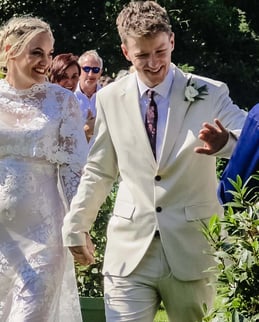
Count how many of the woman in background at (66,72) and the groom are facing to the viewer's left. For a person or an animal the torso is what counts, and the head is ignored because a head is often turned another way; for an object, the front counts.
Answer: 0

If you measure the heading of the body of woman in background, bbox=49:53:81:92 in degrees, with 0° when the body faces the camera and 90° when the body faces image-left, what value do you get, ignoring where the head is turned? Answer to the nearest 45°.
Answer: approximately 315°

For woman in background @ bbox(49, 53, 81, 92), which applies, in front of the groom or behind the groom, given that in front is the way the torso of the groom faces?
behind

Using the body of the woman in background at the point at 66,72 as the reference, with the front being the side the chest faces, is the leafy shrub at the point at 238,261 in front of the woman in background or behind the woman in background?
in front

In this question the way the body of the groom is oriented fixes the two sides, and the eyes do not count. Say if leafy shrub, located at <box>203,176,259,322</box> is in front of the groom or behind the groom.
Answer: in front
